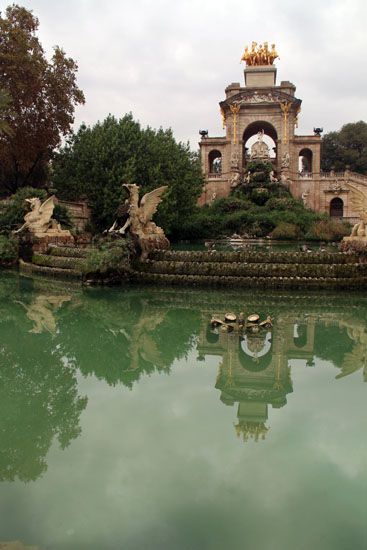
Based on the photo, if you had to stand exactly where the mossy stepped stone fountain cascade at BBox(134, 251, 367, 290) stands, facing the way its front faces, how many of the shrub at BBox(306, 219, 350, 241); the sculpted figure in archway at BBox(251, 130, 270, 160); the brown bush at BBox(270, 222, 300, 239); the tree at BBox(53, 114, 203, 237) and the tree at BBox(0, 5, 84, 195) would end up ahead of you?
0

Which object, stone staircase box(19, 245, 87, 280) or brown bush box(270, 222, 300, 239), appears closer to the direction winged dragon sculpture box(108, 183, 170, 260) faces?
the stone staircase

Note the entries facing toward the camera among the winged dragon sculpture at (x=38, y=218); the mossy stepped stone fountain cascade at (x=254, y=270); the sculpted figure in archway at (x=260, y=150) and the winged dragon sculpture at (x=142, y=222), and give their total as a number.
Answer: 2

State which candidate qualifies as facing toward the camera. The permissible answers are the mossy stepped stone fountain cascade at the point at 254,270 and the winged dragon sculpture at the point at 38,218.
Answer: the mossy stepped stone fountain cascade

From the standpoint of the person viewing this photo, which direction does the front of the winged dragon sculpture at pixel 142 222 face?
facing to the left of the viewer

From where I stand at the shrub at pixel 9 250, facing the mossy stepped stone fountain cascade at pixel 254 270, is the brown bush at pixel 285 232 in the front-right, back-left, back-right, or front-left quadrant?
front-left

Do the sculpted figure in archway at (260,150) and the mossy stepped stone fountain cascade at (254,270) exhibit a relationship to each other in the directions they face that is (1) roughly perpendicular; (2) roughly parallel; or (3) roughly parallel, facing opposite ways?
roughly parallel

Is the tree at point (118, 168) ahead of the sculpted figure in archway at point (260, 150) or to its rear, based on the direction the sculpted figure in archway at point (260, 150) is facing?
ahead

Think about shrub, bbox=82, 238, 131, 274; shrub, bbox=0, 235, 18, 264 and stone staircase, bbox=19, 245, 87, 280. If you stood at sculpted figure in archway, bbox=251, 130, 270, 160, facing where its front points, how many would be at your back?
0

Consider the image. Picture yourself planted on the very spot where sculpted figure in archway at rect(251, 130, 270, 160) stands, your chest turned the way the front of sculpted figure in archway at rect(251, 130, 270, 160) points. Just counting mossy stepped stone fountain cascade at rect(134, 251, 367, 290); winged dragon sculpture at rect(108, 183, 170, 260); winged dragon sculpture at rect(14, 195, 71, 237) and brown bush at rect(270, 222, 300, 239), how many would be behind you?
0

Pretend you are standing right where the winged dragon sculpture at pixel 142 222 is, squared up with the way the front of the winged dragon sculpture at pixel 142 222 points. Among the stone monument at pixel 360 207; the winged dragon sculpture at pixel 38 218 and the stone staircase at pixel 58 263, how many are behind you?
1

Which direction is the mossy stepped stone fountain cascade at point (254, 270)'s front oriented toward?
toward the camera

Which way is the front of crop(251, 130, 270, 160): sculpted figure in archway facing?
toward the camera

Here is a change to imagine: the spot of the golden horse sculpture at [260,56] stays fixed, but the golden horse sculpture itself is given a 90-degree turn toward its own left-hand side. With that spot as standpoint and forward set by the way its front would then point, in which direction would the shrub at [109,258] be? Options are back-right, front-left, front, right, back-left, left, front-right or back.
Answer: right

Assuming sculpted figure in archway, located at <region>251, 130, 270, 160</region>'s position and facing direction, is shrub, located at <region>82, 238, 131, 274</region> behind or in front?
in front

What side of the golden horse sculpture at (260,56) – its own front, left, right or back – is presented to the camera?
front

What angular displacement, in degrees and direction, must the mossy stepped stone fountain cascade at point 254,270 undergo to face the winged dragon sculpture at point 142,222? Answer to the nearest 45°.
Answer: approximately 90° to its right

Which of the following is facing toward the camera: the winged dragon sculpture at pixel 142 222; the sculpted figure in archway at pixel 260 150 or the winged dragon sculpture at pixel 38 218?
the sculpted figure in archway
